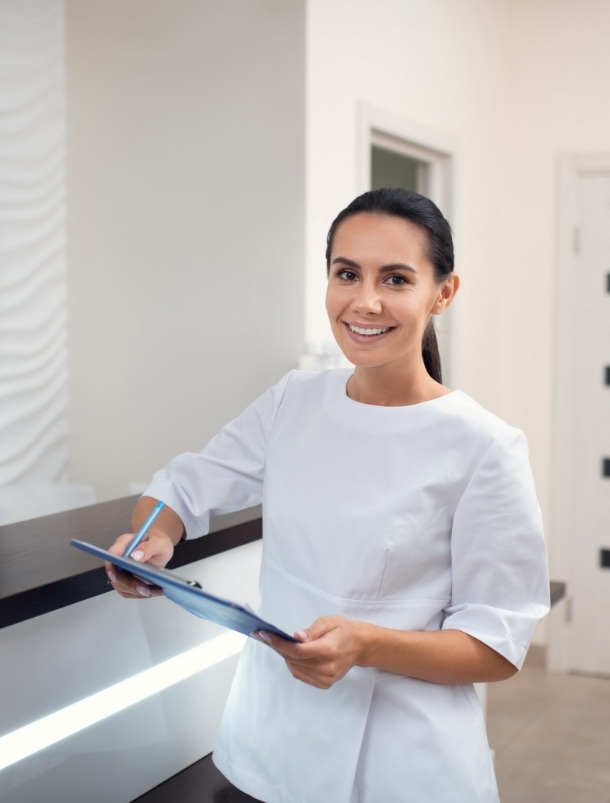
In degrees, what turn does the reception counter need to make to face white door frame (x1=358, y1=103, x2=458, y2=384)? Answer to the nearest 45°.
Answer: approximately 90° to its left

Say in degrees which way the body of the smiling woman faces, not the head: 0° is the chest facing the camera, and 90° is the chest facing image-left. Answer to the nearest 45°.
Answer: approximately 45°

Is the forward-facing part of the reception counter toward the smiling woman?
yes

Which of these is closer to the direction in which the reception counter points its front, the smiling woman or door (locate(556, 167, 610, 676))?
the smiling woman

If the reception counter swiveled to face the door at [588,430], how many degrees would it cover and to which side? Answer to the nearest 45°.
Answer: approximately 90° to its left

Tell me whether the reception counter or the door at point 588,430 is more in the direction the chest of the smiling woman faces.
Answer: the reception counter

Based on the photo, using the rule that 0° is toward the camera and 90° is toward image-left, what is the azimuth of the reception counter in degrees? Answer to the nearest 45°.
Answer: approximately 315°

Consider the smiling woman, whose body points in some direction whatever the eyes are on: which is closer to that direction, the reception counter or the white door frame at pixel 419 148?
the reception counter

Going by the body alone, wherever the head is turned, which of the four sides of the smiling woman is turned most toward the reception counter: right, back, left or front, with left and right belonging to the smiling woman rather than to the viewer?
right
